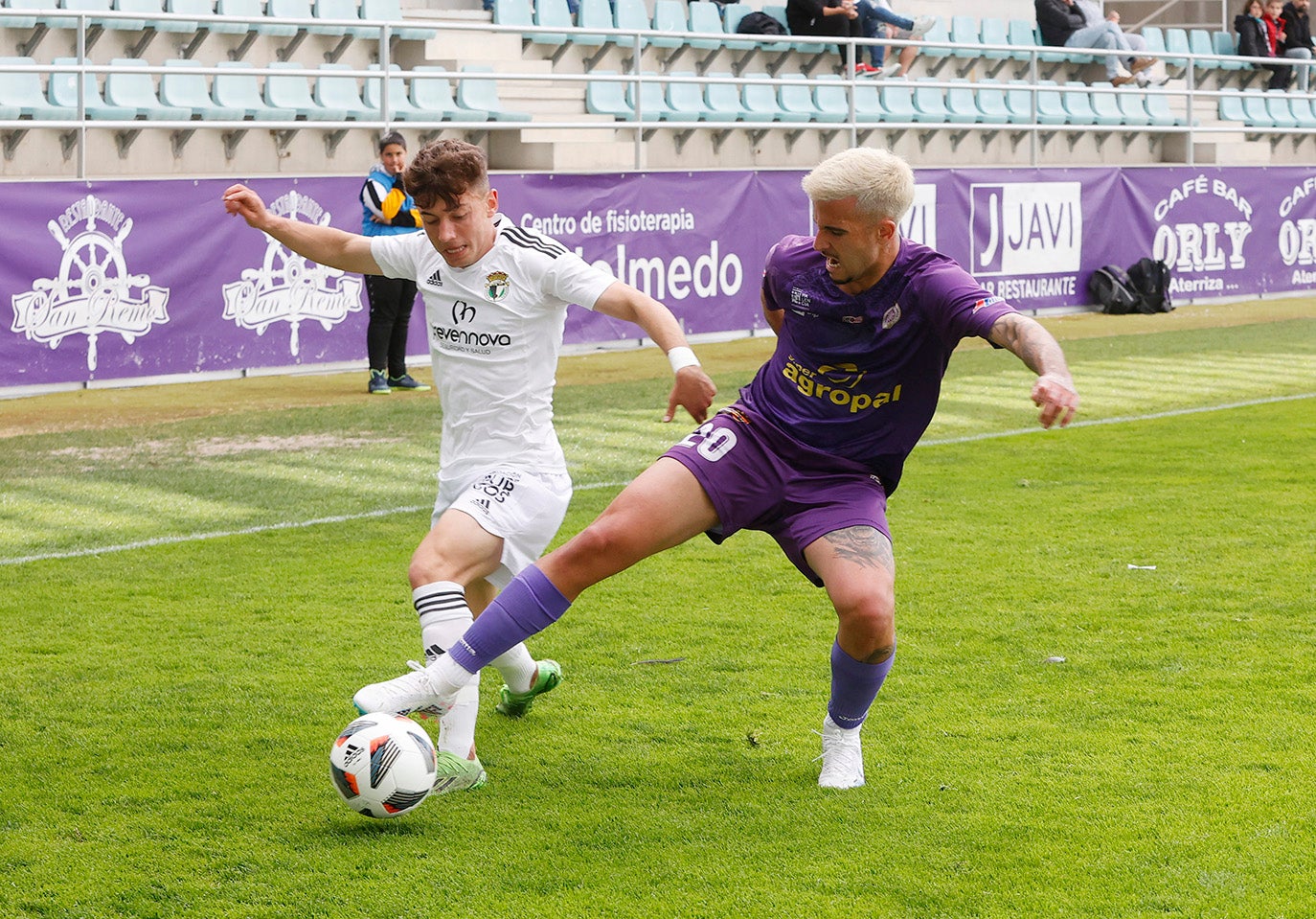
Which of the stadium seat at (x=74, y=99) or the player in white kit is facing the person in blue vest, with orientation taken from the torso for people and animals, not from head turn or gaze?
the stadium seat

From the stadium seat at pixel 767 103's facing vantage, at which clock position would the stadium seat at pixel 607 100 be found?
the stadium seat at pixel 607 100 is roughly at 3 o'clock from the stadium seat at pixel 767 103.

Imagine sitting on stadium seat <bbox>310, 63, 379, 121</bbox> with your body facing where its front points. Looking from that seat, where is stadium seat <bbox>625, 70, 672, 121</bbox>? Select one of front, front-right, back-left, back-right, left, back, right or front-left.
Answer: left

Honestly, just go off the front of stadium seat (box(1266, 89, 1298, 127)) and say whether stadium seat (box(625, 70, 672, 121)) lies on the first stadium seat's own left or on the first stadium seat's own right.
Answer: on the first stadium seat's own right

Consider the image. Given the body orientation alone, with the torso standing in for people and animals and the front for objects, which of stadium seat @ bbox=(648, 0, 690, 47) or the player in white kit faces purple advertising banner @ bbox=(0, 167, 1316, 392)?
the stadium seat

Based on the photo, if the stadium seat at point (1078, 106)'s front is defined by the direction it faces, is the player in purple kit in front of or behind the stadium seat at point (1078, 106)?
in front

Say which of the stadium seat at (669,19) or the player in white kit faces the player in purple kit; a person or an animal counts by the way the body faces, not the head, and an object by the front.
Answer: the stadium seat

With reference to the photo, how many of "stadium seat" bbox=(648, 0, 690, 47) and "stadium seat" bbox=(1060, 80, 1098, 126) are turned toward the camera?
2

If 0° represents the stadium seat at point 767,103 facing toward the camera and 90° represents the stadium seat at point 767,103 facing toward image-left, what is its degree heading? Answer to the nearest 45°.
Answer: approximately 315°

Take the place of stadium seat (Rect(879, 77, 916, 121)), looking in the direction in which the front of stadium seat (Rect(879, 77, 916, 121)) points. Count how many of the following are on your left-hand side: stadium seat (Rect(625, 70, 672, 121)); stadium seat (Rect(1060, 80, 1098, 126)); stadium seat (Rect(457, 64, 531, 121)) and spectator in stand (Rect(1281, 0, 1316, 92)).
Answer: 2

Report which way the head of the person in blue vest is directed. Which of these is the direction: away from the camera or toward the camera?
toward the camera

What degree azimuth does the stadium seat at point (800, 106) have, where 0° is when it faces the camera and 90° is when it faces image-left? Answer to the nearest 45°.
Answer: approximately 315°

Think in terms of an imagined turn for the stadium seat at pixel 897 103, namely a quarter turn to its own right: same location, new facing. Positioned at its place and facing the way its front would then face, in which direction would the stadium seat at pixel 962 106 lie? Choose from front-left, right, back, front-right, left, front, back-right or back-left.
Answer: back

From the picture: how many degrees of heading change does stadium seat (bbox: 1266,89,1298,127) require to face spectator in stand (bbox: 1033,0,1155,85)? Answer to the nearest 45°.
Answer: approximately 90° to its right

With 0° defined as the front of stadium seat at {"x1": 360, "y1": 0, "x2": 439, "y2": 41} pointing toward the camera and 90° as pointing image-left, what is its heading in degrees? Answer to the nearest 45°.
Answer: approximately 315°
